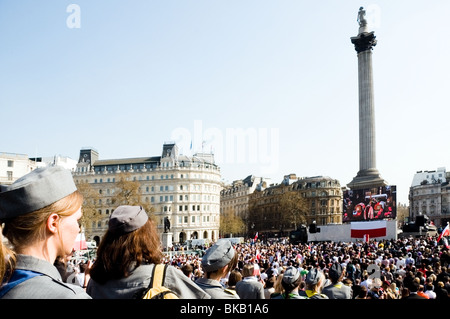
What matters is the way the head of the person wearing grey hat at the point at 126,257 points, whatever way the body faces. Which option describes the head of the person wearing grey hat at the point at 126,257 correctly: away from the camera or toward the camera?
away from the camera

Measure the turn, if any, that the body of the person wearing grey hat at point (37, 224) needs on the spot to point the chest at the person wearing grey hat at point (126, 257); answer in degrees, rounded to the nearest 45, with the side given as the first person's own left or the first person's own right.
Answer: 0° — they already face them

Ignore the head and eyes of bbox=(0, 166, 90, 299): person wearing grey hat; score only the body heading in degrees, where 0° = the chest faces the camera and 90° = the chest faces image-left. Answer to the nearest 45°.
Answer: approximately 225°

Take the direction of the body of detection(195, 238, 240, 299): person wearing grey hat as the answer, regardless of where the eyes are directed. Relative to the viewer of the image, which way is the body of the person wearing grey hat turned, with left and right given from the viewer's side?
facing away from the viewer and to the right of the viewer

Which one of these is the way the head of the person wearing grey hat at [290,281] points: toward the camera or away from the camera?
away from the camera
